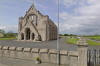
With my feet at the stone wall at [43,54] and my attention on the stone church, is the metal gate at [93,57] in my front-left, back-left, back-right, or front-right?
back-right

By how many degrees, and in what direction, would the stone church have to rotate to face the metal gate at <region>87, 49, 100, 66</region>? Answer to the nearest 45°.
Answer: approximately 45° to its left

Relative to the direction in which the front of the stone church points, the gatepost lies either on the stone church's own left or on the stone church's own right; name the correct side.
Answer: on the stone church's own left

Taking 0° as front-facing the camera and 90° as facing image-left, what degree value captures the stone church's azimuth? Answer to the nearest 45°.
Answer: approximately 45°

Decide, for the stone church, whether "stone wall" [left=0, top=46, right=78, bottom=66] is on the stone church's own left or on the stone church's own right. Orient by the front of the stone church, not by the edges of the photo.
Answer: on the stone church's own left
